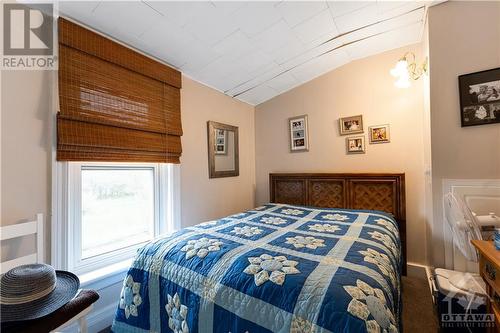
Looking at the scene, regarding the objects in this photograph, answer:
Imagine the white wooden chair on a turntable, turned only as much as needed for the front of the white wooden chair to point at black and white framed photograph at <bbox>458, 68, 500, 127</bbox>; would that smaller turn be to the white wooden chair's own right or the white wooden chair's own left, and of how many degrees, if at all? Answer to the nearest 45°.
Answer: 0° — it already faces it

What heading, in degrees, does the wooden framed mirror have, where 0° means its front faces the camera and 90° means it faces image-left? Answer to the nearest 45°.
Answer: approximately 315°

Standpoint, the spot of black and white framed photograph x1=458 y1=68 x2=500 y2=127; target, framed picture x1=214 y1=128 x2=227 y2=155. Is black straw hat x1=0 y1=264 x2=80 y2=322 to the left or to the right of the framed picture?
left

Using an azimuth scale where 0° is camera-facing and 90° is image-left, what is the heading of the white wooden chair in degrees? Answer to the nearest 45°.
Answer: approximately 315°
